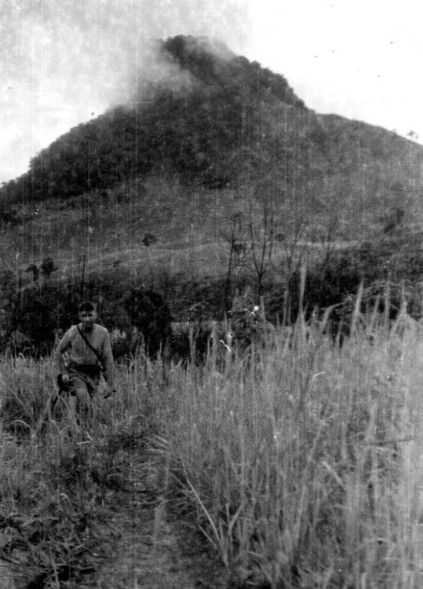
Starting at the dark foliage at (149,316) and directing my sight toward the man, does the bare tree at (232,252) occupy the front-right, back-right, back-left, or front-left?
back-left

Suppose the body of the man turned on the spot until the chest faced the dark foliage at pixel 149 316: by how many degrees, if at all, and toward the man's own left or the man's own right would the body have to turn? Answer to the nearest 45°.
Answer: approximately 180°

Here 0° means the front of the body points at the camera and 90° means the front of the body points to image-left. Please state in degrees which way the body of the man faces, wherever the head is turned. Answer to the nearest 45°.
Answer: approximately 0°

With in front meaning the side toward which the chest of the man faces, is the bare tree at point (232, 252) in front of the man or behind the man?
behind

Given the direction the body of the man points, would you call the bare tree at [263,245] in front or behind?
behind
